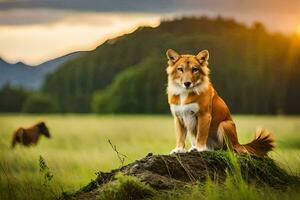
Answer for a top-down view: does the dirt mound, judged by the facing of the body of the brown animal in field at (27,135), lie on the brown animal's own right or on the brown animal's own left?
on the brown animal's own right

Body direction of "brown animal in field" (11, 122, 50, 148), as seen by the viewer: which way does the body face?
to the viewer's right

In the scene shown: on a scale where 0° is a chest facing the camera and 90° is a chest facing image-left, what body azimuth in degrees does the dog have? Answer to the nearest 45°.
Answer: approximately 45°
